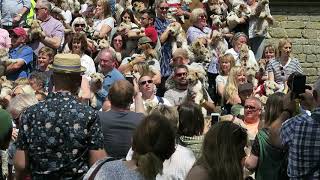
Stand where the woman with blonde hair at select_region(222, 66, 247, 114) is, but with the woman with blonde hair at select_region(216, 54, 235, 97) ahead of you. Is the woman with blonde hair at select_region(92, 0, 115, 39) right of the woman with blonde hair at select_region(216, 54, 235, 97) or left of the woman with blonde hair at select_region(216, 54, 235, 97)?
left

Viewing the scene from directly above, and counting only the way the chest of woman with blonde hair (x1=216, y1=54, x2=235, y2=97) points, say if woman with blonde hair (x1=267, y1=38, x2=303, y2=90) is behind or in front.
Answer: behind

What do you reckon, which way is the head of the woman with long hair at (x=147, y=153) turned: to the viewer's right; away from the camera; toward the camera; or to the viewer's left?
away from the camera

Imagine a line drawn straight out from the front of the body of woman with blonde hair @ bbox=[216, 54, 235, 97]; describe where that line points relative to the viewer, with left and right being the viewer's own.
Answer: facing the viewer and to the left of the viewer

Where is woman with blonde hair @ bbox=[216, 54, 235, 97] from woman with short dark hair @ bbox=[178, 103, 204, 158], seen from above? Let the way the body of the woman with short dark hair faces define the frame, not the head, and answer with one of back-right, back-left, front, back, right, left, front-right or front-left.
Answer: front

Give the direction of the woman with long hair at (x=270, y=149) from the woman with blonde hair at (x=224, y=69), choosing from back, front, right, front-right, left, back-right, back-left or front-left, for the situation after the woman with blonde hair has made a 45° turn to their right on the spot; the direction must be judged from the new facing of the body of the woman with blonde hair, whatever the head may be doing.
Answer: left

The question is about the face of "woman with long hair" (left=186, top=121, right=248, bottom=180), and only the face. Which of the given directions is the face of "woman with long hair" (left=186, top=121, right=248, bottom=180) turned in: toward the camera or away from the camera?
away from the camera

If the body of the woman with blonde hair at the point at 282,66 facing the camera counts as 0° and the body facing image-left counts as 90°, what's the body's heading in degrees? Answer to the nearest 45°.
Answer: approximately 0°

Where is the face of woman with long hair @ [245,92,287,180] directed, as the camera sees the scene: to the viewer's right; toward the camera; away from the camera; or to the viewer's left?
away from the camera

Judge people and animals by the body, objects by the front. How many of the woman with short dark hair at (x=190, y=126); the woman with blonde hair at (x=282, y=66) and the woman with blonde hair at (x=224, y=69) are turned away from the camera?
1

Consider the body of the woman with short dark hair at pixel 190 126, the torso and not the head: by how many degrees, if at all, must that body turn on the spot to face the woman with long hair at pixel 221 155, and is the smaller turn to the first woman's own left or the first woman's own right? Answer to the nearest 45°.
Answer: approximately 180°

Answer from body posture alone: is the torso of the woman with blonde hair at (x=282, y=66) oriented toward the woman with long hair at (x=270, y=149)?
yes

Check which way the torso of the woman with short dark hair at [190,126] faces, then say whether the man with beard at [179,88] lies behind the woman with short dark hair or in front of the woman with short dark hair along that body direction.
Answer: in front

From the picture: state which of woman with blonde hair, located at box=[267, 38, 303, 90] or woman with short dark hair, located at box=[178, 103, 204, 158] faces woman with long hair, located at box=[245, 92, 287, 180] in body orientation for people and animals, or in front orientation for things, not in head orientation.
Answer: the woman with blonde hair

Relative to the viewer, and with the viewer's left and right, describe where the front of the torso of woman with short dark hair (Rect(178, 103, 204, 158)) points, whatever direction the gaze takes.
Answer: facing away from the viewer

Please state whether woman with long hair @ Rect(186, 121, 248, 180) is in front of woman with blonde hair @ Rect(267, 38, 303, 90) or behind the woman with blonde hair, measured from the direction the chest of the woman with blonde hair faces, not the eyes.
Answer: in front
